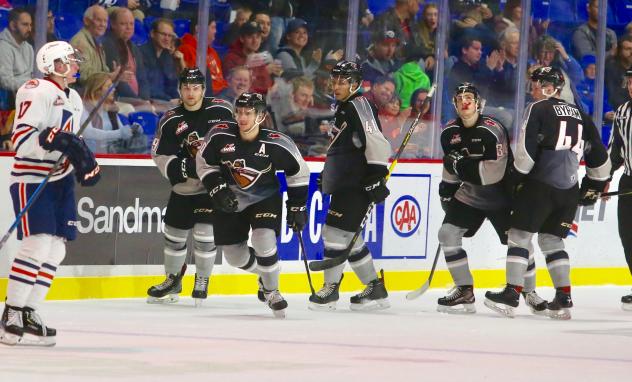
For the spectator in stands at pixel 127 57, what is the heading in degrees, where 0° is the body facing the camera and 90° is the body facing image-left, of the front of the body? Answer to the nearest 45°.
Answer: approximately 315°

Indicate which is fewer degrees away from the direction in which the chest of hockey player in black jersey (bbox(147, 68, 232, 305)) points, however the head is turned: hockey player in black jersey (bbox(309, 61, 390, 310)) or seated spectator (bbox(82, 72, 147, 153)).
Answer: the hockey player in black jersey

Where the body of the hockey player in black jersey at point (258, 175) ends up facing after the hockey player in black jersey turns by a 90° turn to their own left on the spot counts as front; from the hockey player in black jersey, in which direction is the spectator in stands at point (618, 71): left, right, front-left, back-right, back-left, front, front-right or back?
front-left

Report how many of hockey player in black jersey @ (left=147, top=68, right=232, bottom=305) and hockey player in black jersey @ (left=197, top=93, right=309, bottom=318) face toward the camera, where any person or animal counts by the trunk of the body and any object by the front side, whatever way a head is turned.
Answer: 2

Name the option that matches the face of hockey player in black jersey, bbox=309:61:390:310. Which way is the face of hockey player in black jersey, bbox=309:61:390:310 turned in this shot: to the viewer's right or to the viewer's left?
to the viewer's left

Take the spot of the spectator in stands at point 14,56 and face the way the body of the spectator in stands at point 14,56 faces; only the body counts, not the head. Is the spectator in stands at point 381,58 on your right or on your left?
on your left

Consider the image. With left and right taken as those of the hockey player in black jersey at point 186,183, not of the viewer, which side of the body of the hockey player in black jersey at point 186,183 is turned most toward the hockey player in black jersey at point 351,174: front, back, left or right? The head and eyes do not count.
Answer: left

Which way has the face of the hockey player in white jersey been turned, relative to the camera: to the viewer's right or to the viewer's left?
to the viewer's right

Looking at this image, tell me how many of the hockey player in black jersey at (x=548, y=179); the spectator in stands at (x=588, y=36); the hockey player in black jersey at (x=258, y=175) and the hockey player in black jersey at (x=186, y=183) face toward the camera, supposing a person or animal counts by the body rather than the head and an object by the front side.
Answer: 3
